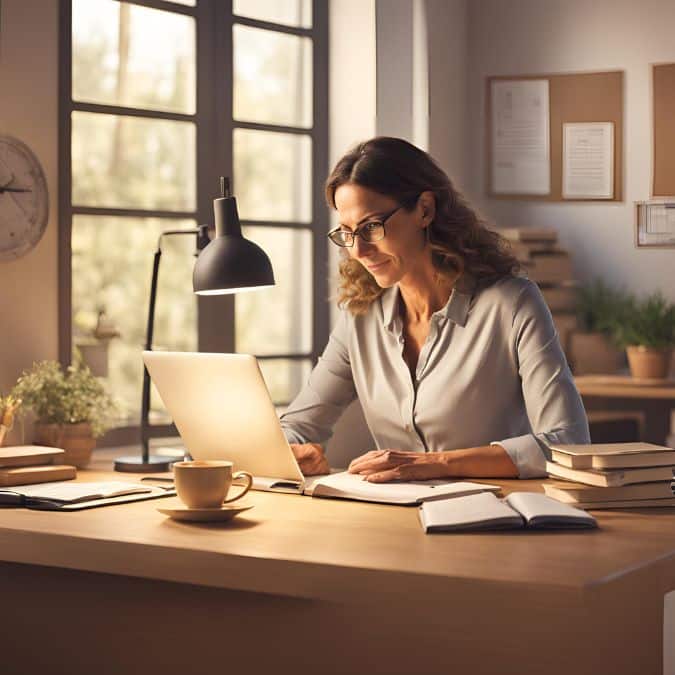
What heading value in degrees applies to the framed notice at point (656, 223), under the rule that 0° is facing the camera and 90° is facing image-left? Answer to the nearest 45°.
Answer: approximately 0°

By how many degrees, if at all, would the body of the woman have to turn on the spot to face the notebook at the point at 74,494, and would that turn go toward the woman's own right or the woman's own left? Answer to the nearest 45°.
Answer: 0° — they already face it

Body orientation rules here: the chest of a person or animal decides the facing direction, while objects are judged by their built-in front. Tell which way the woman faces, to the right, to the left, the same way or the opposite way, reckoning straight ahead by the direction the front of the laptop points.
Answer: the opposite way

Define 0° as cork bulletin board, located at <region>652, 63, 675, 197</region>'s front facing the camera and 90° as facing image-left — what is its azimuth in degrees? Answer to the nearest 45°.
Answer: approximately 0°

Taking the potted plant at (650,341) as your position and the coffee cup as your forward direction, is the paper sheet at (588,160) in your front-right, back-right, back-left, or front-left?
back-right

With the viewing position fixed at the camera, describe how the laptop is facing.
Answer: facing away from the viewer and to the right of the viewer

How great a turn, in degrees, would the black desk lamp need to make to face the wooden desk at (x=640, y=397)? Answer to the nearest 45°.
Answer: approximately 45° to its left

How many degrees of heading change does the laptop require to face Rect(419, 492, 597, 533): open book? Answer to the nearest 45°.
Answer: approximately 90° to its right

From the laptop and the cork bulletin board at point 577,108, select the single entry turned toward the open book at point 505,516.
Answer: the cork bulletin board

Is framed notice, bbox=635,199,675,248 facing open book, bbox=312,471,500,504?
yes
